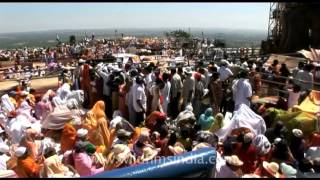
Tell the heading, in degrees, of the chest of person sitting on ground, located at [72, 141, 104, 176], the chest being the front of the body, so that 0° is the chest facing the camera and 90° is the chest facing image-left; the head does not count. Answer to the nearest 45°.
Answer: approximately 225°

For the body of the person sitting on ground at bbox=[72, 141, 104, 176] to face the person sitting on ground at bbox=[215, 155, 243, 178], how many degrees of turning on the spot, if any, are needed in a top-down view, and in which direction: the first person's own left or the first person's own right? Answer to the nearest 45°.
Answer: approximately 90° to the first person's own right

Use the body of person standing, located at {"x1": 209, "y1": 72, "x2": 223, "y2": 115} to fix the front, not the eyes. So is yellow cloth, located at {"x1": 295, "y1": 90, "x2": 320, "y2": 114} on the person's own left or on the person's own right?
on the person's own right

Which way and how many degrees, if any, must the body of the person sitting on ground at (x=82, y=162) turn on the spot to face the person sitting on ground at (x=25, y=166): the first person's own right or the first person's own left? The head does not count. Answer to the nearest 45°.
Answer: approximately 135° to the first person's own left

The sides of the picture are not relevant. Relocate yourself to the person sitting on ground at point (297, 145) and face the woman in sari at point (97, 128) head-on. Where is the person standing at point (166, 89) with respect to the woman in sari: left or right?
right

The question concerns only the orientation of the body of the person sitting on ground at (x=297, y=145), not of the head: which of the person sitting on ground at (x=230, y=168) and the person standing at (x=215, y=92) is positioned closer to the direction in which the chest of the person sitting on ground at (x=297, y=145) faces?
the person standing

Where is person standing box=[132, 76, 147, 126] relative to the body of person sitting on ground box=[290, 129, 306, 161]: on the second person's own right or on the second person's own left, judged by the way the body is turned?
on the second person's own left

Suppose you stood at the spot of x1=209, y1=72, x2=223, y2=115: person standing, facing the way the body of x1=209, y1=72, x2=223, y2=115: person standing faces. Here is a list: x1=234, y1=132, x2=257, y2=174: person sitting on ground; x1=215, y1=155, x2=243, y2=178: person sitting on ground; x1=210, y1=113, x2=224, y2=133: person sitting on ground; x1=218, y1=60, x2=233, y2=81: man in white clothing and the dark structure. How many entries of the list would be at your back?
3

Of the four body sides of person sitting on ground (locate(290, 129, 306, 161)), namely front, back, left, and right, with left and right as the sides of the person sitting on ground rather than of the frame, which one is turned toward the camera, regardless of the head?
back

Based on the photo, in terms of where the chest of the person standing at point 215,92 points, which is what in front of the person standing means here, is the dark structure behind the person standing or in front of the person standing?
in front

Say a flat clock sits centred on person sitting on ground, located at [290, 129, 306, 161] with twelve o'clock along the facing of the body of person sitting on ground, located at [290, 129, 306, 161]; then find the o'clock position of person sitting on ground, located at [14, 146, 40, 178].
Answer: person sitting on ground, located at [14, 146, 40, 178] is roughly at 8 o'clock from person sitting on ground, located at [290, 129, 306, 161].
